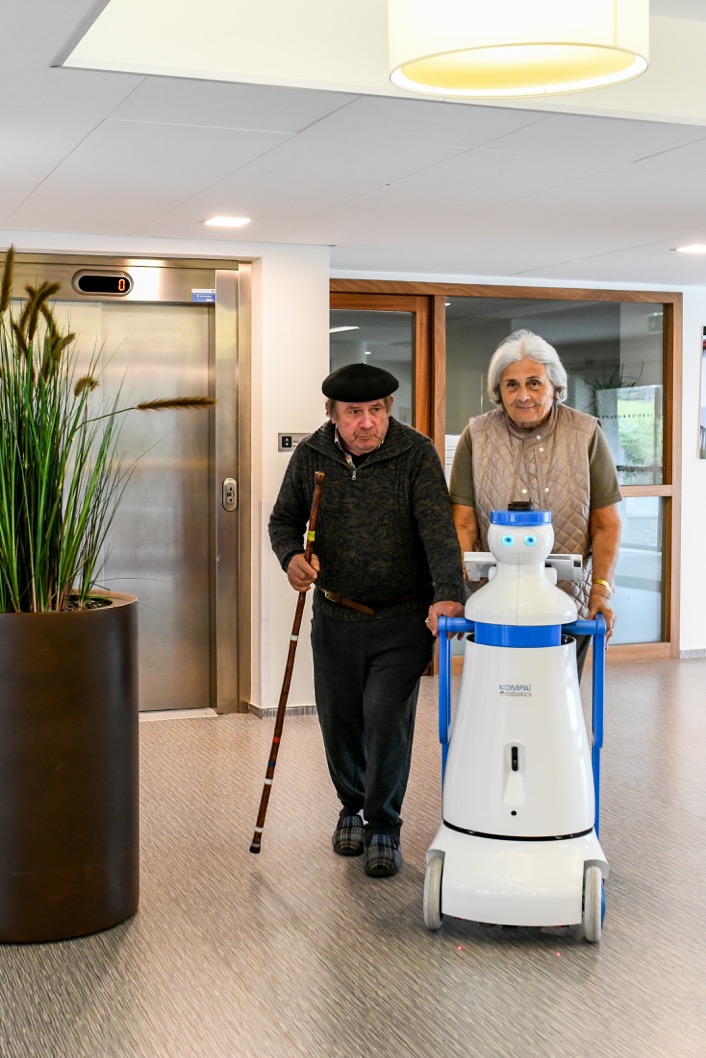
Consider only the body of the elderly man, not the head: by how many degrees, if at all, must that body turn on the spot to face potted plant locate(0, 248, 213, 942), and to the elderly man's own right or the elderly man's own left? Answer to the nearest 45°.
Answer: approximately 45° to the elderly man's own right

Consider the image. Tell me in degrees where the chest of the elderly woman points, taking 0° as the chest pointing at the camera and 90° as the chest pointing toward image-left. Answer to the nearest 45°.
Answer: approximately 0°

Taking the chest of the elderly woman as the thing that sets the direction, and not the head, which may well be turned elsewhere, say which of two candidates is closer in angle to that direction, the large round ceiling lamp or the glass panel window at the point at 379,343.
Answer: the large round ceiling lamp

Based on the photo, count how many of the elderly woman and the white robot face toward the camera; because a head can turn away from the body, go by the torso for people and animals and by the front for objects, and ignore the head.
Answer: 2

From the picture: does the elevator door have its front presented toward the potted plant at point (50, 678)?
yes

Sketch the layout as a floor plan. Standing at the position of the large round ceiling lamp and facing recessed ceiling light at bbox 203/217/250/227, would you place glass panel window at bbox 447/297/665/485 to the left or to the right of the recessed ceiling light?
right
